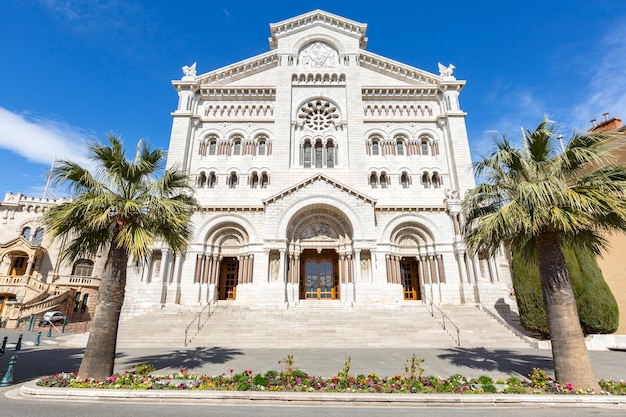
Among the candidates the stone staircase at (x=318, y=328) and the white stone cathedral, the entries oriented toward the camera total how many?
2

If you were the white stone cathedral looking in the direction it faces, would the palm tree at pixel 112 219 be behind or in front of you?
in front

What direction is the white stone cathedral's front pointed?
toward the camera

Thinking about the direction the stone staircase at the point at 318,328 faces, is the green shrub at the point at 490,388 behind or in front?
in front

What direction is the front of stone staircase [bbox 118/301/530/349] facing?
toward the camera

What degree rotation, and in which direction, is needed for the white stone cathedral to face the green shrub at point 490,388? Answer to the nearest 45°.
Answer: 0° — it already faces it

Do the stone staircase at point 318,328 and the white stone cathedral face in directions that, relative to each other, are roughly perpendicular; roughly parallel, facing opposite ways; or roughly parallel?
roughly parallel

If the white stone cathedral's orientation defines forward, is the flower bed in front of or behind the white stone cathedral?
in front

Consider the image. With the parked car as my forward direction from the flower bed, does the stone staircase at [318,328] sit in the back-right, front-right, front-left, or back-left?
front-right

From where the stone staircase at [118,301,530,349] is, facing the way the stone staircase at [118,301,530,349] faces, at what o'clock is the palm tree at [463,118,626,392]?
The palm tree is roughly at 11 o'clock from the stone staircase.

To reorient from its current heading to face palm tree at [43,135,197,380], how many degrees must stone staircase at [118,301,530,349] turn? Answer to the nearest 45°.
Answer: approximately 45° to its right
